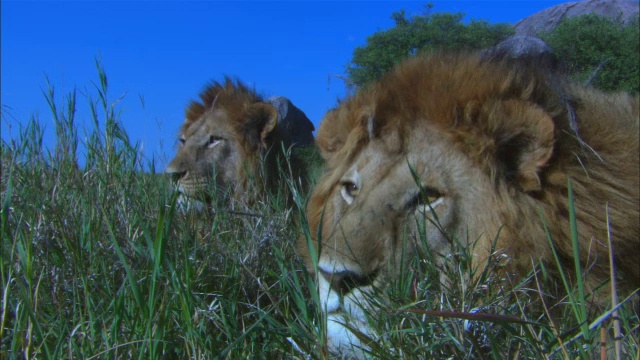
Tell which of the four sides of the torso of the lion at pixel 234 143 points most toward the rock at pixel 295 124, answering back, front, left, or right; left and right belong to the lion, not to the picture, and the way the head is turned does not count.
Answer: right

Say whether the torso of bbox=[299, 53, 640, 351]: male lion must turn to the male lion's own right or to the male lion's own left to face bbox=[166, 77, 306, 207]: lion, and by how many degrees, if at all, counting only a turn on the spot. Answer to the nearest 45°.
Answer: approximately 90° to the male lion's own right

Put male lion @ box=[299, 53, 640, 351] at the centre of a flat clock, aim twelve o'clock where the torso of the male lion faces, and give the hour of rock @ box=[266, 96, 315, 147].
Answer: The rock is roughly at 4 o'clock from the male lion.

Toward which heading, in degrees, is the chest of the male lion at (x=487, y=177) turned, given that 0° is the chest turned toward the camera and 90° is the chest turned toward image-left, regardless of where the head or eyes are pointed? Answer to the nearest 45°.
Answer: approximately 45°

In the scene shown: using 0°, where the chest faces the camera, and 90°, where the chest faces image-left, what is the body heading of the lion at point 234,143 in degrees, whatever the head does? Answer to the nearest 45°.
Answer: approximately 45°

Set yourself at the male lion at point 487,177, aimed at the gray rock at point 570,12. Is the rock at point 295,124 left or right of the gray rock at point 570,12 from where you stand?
left

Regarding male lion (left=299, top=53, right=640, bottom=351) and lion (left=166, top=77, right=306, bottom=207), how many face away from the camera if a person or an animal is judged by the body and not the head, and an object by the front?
0
